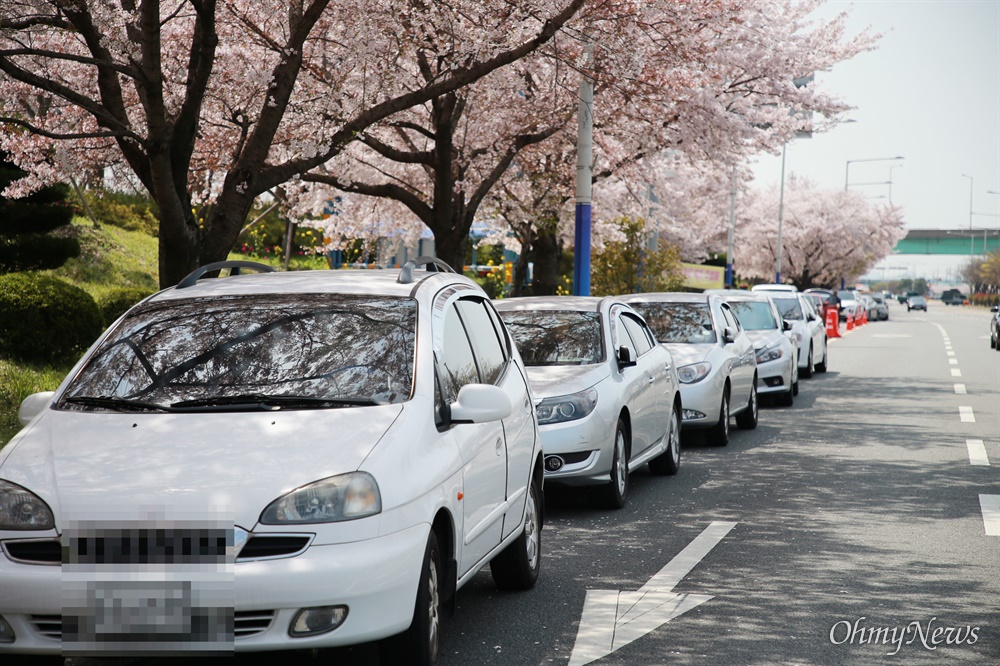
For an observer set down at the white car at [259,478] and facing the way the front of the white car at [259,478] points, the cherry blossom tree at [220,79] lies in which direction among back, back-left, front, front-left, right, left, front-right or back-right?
back-right

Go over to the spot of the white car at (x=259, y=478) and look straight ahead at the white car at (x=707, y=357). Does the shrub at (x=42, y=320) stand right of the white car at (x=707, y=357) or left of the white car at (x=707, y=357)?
left

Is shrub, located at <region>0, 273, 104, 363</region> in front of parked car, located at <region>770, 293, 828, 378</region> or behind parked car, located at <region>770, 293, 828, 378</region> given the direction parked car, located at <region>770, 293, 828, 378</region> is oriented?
in front

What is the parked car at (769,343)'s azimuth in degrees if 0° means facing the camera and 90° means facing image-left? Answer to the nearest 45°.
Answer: approximately 0°

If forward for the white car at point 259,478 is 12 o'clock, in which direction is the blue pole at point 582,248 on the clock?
The blue pole is roughly at 5 o'clock from the white car.

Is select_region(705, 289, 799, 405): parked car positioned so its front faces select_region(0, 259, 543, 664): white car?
yes

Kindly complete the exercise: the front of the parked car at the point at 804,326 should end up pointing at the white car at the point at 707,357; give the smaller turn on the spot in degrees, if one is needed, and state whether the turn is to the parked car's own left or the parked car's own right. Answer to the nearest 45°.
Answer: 0° — it already faces it

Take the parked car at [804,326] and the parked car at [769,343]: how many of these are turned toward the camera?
2

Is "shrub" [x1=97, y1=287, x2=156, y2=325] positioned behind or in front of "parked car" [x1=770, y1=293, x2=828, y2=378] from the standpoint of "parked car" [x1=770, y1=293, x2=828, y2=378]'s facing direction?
in front

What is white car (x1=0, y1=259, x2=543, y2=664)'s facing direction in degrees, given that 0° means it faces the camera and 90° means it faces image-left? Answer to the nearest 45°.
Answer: approximately 45°

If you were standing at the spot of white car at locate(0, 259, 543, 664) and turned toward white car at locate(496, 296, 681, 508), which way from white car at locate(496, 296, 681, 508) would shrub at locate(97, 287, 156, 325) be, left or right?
left

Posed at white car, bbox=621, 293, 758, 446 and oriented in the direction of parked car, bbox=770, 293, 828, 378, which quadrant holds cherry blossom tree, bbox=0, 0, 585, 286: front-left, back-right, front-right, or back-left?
back-left
